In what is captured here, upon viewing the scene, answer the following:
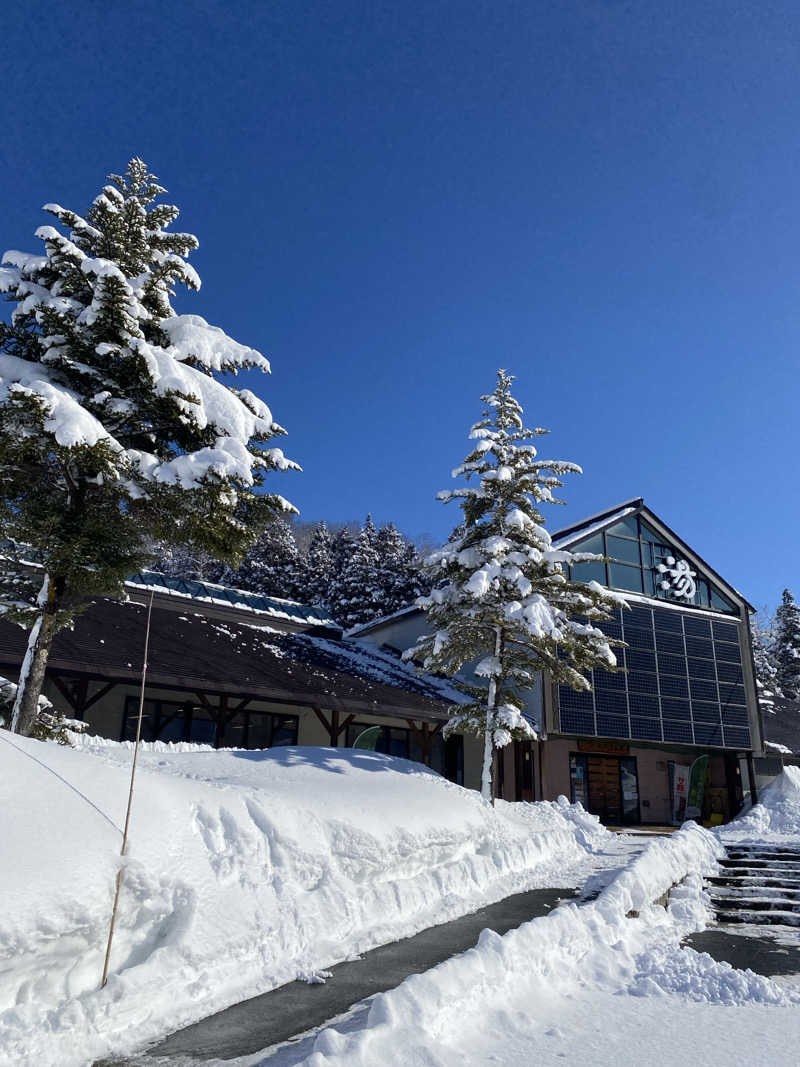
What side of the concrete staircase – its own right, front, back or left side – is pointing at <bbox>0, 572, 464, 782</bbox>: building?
right

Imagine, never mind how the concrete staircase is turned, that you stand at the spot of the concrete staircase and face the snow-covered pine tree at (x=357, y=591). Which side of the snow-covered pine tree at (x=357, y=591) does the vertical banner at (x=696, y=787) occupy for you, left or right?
right

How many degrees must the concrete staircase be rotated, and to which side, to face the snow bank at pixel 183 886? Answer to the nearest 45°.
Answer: approximately 45° to its right

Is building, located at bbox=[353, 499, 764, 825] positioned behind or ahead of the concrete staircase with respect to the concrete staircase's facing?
behind

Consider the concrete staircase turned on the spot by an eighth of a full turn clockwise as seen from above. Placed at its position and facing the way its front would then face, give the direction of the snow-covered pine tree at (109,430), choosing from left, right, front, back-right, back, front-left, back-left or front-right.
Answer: front

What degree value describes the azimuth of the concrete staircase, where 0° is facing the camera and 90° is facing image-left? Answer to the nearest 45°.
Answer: approximately 0°

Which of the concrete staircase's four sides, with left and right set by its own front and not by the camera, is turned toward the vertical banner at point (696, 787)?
back

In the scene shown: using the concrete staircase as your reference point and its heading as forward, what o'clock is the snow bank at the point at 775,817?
The snow bank is roughly at 6 o'clock from the concrete staircase.

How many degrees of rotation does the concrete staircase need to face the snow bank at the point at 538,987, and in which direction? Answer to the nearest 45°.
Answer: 0° — it already faces it
